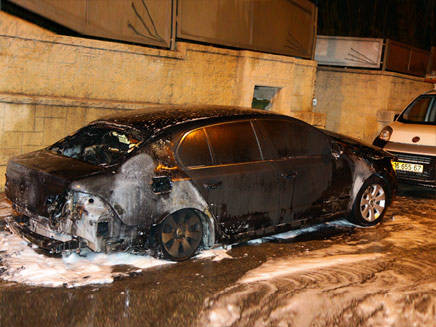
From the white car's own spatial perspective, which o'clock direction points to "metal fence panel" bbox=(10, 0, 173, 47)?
The metal fence panel is roughly at 1 o'clock from the white car.

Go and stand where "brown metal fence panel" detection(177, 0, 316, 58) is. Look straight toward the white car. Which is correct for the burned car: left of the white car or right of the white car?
right

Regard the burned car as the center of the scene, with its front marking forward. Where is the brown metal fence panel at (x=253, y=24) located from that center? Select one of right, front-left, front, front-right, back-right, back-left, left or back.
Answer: front-left

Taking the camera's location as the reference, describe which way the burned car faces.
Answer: facing away from the viewer and to the right of the viewer

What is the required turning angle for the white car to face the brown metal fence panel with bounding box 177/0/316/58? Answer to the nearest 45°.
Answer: approximately 45° to its right

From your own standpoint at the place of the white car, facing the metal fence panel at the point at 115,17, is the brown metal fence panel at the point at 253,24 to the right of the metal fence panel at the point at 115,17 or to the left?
right

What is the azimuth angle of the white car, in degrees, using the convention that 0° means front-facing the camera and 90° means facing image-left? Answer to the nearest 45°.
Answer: approximately 45°

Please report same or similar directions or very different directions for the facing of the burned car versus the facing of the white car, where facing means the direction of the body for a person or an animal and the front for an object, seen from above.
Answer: very different directions

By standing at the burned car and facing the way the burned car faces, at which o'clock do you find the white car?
The white car is roughly at 12 o'clock from the burned car.
